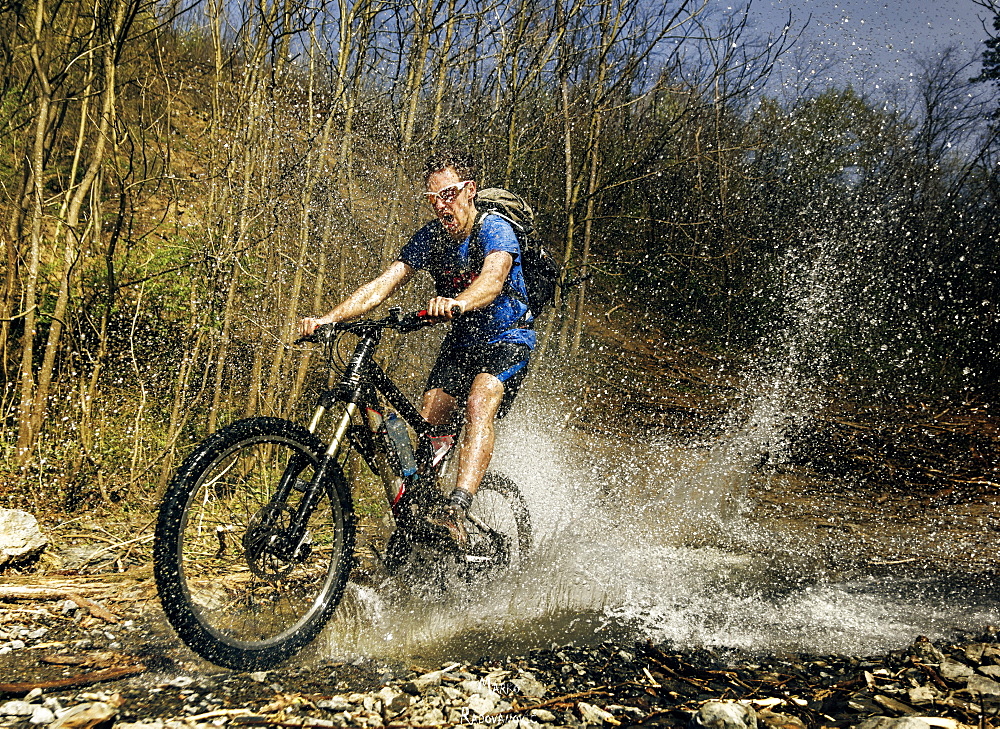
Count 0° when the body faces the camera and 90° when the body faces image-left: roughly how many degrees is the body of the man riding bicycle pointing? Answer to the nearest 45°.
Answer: approximately 45°

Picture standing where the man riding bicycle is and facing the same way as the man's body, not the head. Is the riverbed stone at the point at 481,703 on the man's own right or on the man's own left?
on the man's own left

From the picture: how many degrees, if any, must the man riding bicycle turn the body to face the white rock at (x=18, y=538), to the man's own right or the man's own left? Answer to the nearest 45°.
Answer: approximately 45° to the man's own right

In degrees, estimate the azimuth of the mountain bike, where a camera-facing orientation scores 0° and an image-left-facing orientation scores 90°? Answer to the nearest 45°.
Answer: approximately 45°

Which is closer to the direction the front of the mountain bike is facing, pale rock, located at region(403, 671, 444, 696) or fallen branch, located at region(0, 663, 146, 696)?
the fallen branch

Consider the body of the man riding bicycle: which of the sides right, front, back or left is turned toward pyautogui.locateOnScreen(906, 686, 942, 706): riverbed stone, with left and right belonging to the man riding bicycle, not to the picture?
left

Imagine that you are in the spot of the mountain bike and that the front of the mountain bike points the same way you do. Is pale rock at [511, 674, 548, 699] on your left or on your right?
on your left

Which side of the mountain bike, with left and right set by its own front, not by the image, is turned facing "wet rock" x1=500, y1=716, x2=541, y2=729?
left

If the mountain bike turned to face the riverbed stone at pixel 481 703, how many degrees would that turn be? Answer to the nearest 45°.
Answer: approximately 90° to its left
